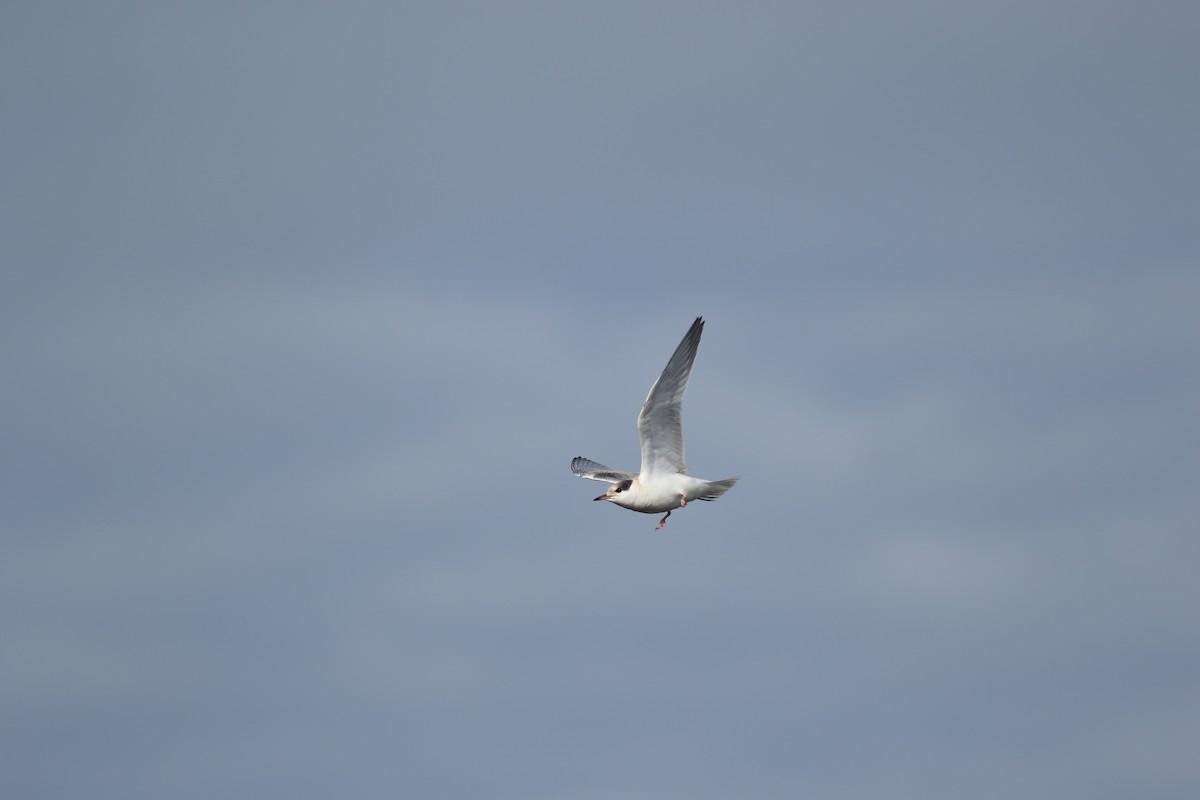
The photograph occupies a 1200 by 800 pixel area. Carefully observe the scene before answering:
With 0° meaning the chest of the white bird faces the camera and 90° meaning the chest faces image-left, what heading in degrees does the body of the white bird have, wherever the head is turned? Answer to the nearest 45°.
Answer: approximately 90°
